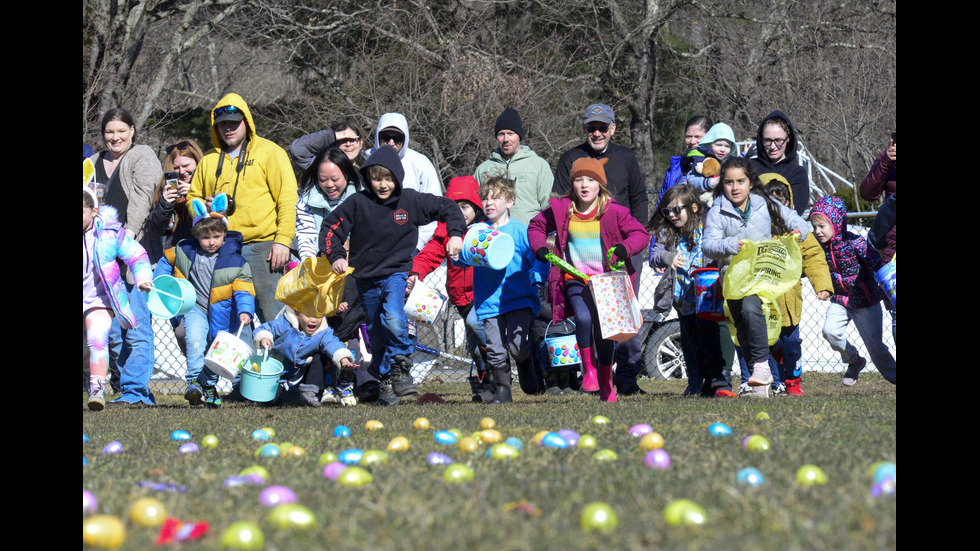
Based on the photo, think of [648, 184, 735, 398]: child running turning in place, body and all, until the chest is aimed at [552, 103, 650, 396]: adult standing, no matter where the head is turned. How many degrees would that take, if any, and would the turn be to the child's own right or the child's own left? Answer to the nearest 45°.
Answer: approximately 135° to the child's own right

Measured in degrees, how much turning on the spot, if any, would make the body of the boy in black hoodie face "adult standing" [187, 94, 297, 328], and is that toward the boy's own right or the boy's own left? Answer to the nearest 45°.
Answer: approximately 135° to the boy's own right

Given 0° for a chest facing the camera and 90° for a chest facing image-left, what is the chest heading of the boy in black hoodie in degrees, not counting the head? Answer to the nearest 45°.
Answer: approximately 0°

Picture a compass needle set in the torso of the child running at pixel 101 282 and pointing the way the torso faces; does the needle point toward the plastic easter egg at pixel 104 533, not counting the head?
yes

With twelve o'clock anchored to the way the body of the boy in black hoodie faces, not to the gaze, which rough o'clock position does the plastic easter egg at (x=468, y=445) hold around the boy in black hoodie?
The plastic easter egg is roughly at 12 o'clock from the boy in black hoodie.

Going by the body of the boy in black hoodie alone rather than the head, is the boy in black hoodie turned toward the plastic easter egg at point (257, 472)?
yes

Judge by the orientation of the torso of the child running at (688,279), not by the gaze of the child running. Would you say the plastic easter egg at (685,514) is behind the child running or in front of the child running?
in front

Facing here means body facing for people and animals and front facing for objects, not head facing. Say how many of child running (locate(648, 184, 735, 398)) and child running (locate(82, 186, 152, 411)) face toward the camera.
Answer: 2

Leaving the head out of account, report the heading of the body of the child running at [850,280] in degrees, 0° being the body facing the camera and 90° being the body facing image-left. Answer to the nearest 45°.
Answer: approximately 45°
